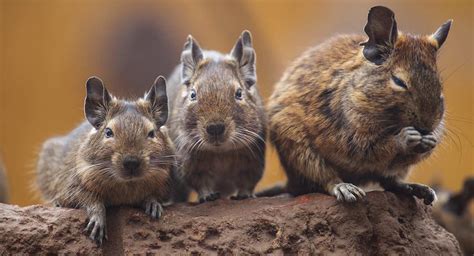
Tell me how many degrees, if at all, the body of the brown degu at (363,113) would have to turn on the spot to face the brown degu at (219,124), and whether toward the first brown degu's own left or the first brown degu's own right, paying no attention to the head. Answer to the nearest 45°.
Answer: approximately 135° to the first brown degu's own right

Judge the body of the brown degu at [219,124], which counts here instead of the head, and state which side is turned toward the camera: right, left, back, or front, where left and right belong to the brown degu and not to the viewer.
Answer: front

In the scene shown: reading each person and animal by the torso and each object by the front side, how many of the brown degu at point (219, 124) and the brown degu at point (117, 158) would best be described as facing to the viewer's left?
0

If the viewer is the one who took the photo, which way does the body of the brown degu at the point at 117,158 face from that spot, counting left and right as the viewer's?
facing the viewer and to the right of the viewer

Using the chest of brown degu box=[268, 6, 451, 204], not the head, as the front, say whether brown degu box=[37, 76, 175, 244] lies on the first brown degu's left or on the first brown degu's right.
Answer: on the first brown degu's right

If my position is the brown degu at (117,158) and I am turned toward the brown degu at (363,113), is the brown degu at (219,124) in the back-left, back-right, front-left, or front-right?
front-left

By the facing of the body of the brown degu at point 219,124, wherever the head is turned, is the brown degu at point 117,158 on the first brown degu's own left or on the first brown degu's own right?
on the first brown degu's own right
